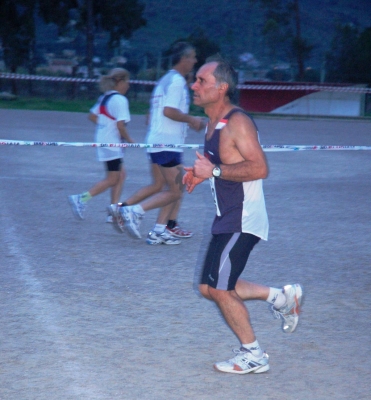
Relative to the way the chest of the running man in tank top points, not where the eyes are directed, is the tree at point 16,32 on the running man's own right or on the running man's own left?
on the running man's own right

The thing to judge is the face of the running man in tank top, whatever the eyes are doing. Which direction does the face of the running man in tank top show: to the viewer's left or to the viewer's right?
to the viewer's left

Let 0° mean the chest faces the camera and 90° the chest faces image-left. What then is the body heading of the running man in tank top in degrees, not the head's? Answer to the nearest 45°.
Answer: approximately 90°
